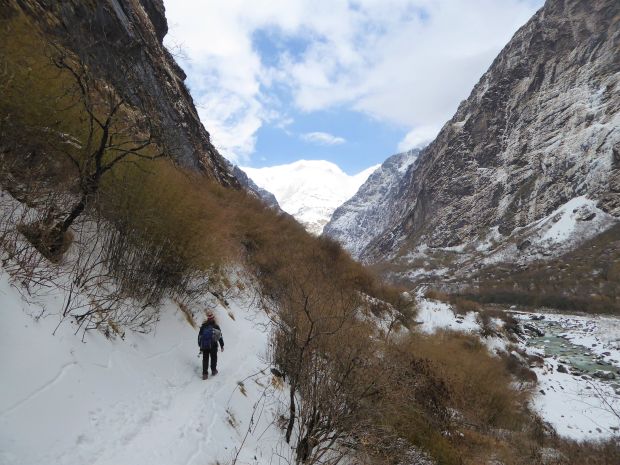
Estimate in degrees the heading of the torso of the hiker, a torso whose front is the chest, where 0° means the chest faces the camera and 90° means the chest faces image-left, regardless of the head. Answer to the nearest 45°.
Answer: approximately 180°

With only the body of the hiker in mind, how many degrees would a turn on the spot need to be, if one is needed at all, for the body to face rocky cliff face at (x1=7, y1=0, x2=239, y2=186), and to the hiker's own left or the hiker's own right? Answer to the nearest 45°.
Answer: approximately 45° to the hiker's own left
